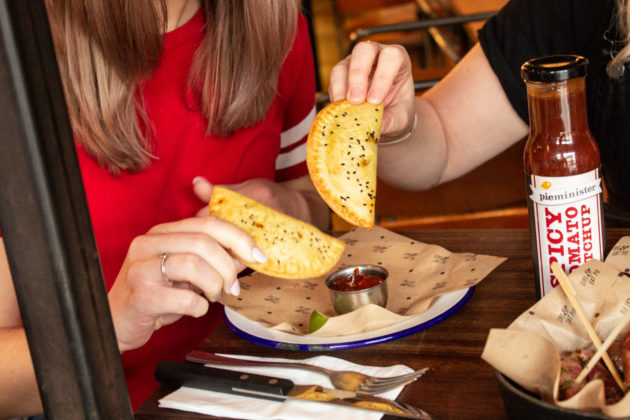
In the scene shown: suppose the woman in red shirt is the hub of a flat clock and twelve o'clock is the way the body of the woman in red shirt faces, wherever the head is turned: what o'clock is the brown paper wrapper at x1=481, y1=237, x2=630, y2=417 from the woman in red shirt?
The brown paper wrapper is roughly at 1 o'clock from the woman in red shirt.

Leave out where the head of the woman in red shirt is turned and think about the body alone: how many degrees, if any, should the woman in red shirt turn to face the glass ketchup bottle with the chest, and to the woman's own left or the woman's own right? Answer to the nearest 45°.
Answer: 0° — they already face it

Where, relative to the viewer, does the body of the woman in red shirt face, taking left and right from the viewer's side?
facing the viewer and to the right of the viewer

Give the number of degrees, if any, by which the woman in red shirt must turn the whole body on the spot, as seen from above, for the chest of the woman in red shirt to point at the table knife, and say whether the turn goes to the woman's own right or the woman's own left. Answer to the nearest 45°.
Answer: approximately 45° to the woman's own right

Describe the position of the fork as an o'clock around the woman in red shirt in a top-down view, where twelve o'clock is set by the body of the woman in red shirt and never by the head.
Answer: The fork is roughly at 1 o'clock from the woman in red shirt.

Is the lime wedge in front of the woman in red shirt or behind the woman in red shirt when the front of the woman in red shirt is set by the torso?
in front
